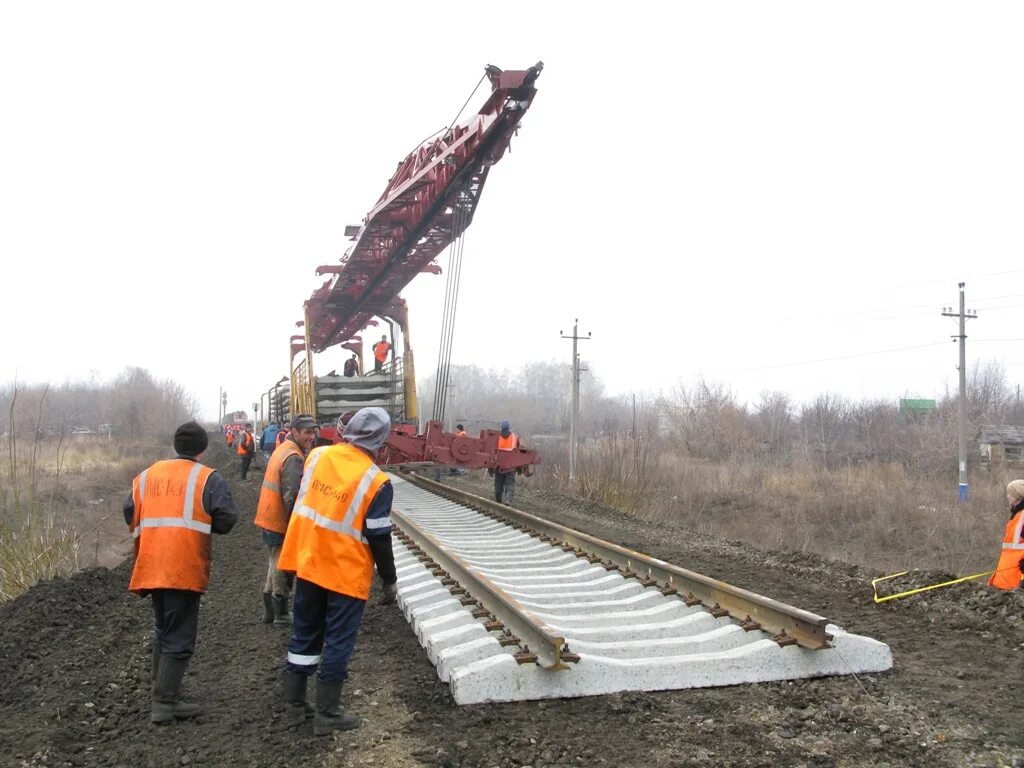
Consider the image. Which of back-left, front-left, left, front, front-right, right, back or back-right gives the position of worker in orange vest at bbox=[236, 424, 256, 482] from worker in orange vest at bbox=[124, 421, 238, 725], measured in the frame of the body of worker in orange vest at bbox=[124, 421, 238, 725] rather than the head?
front-left

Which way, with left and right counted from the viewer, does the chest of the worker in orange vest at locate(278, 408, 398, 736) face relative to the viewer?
facing away from the viewer and to the right of the viewer

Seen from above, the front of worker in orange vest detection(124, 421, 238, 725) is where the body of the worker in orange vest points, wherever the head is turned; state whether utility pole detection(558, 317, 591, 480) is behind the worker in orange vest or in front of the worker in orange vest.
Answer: in front

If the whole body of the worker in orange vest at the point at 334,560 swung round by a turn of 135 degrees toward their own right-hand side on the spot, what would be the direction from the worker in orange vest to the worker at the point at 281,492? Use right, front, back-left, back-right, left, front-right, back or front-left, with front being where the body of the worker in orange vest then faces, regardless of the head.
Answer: back

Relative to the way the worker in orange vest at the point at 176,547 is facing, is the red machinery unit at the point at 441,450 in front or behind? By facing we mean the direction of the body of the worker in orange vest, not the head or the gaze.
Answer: in front

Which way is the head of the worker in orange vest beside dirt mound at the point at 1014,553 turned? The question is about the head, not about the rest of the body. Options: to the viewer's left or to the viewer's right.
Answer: to the viewer's left

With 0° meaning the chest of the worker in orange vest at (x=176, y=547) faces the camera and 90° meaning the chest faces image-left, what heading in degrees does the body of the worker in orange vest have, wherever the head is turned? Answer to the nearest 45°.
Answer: approximately 225°

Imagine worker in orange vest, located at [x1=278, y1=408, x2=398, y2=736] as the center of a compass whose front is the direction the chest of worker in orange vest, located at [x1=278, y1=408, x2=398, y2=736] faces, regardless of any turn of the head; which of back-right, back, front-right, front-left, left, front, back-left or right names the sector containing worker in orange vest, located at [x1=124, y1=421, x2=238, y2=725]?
left

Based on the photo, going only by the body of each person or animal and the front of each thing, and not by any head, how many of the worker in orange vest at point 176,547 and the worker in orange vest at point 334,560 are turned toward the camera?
0

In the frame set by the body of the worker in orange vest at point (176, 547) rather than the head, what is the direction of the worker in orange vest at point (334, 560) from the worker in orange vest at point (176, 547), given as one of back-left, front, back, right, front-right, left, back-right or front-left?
right
